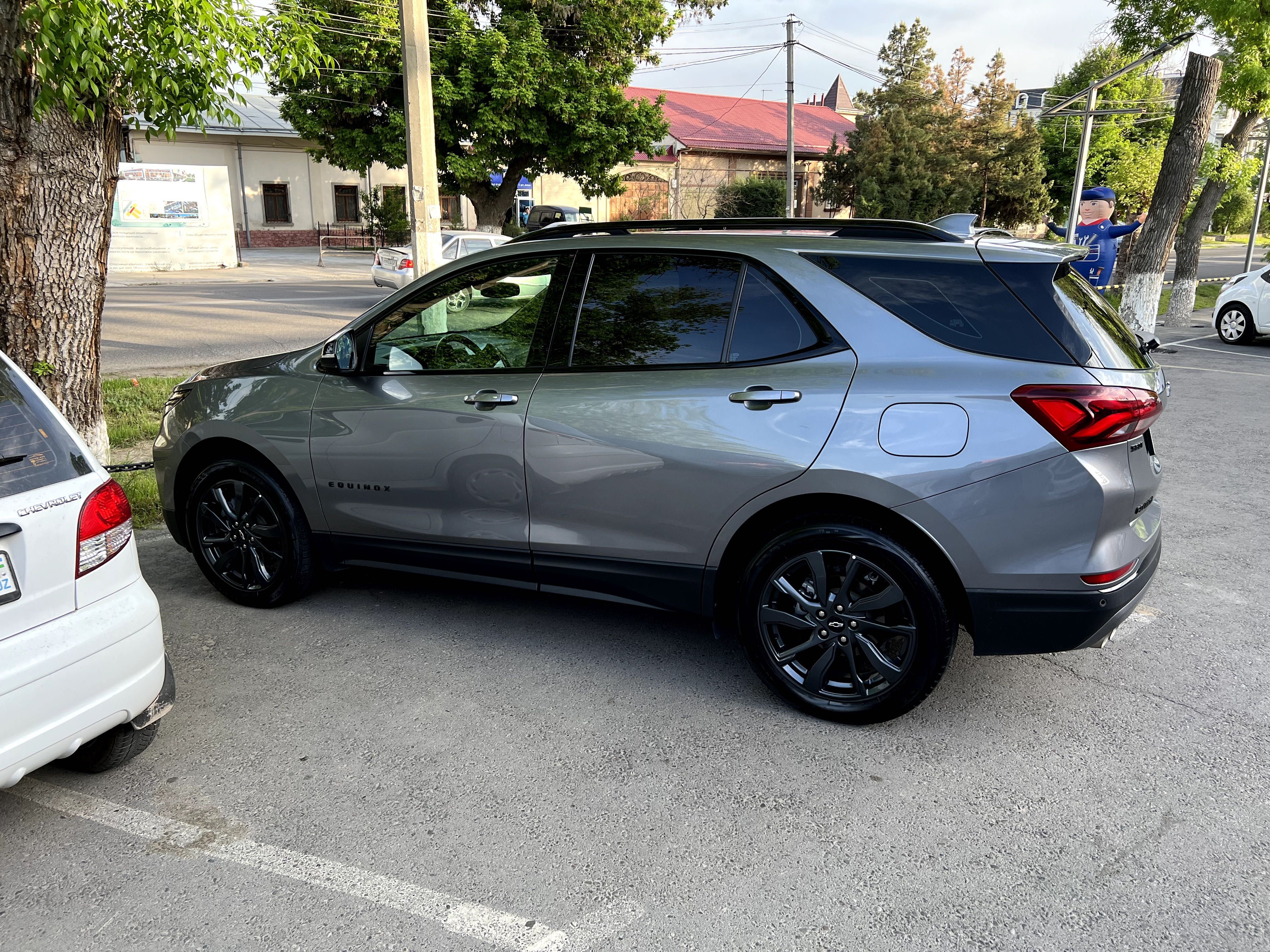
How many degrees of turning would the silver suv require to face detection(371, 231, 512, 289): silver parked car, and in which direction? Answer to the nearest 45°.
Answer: approximately 45° to its right

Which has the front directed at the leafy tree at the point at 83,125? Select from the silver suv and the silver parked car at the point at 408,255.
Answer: the silver suv

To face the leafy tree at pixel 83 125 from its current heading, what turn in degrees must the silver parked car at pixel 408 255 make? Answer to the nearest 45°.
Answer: approximately 135° to its right

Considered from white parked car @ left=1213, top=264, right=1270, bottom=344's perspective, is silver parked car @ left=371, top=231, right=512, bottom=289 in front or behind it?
in front

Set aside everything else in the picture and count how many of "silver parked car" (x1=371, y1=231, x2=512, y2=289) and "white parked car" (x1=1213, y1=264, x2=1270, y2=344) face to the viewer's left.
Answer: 1

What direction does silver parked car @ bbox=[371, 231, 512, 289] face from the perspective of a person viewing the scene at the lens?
facing away from the viewer and to the right of the viewer

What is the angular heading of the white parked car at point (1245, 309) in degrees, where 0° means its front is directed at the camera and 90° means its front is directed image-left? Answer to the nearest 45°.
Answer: approximately 90°

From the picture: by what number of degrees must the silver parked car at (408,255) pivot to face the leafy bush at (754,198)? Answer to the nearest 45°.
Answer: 0° — it already faces it

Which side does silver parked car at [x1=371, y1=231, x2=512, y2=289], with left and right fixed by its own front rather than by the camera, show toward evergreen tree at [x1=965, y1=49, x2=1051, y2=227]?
front

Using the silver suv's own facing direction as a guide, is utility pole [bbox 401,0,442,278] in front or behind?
in front

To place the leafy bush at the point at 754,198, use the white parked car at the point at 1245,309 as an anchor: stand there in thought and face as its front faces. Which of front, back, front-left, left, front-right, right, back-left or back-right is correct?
front-right

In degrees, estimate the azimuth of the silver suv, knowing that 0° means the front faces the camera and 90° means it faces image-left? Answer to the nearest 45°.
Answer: approximately 135°

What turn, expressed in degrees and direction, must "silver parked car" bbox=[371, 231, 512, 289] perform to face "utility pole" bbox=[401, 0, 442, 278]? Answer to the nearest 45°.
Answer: approximately 135° to its right

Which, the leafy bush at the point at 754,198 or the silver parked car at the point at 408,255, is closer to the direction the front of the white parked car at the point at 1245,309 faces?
the silver parked car

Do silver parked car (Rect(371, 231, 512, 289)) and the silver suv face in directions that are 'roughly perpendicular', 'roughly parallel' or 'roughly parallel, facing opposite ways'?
roughly perpendicular

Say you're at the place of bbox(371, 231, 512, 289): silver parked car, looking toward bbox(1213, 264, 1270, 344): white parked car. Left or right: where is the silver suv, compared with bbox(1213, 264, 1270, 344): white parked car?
right
